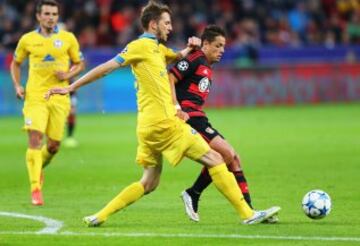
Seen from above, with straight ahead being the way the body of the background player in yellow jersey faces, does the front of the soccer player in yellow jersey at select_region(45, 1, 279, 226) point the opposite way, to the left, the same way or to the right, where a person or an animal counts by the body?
to the left

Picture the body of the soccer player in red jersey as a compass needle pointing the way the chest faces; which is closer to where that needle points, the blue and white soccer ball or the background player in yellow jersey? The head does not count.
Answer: the blue and white soccer ball

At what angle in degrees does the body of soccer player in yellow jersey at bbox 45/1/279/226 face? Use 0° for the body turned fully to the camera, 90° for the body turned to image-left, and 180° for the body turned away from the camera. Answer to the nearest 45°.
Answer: approximately 270°

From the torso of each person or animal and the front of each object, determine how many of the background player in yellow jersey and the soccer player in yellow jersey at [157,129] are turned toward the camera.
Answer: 1

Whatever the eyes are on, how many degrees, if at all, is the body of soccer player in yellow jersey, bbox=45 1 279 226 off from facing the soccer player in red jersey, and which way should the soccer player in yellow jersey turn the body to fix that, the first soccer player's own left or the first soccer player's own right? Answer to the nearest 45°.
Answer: approximately 45° to the first soccer player's own left

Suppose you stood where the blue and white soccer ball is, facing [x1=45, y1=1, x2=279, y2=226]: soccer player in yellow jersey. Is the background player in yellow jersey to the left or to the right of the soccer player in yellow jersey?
right

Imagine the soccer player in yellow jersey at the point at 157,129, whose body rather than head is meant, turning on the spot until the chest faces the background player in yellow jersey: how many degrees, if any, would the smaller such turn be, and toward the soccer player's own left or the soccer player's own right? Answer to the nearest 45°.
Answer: approximately 135° to the soccer player's own left
